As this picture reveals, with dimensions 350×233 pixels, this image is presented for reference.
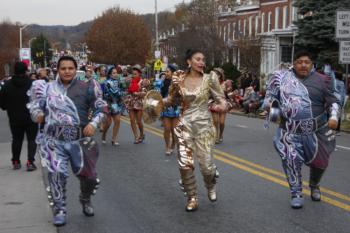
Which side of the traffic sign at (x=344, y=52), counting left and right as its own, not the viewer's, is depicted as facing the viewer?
front

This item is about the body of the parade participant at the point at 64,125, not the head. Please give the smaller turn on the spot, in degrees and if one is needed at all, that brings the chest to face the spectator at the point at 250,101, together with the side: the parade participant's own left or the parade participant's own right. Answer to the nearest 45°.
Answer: approximately 135° to the parade participant's own left

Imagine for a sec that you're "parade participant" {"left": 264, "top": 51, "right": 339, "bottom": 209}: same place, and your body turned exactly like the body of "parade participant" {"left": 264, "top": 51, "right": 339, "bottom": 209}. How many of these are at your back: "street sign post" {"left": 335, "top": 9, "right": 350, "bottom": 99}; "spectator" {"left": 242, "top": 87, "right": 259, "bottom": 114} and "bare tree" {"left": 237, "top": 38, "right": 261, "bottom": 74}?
3

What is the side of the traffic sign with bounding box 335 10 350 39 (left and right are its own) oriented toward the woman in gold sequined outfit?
front

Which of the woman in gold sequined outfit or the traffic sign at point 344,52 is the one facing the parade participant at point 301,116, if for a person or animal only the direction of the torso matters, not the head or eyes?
the traffic sign

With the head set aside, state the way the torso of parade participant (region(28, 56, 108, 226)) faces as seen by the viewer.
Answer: toward the camera

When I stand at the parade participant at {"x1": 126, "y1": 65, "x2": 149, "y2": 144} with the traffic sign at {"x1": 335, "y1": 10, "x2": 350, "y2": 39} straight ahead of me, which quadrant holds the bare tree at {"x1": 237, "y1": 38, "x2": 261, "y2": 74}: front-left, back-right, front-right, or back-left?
front-left

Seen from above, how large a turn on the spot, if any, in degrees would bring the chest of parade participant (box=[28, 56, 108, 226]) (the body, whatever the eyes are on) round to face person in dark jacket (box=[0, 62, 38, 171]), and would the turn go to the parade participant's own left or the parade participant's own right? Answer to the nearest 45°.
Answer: approximately 180°

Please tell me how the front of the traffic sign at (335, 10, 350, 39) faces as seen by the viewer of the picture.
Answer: facing the viewer

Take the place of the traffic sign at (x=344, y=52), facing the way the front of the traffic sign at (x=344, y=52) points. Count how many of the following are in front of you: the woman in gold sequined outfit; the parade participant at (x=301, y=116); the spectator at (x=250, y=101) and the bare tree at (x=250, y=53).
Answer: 2

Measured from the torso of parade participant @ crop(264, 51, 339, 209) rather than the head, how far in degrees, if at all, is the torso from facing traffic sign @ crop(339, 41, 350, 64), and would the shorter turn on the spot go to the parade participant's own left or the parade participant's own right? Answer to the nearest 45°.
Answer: approximately 180°
